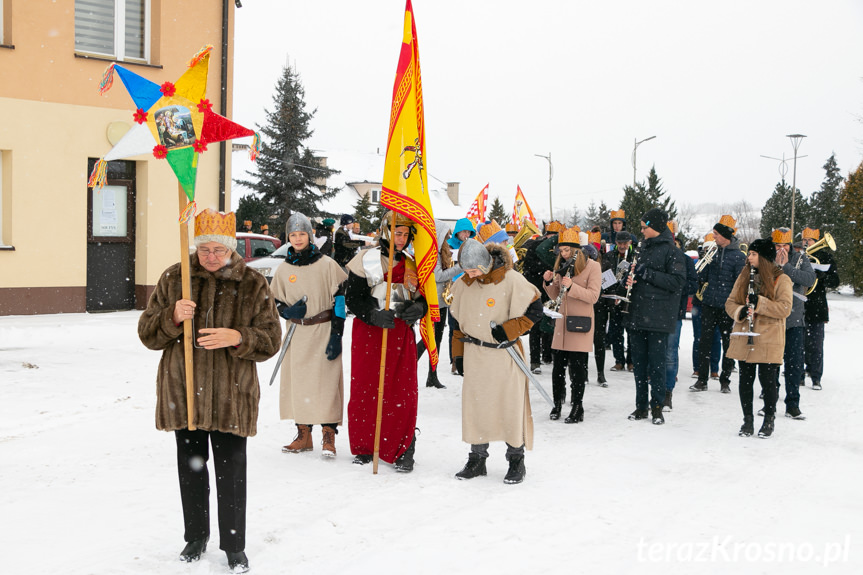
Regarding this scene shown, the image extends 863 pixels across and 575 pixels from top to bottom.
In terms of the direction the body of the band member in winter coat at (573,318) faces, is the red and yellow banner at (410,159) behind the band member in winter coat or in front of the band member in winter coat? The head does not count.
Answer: in front

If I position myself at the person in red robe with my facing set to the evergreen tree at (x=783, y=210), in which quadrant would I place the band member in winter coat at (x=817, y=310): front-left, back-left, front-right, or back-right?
front-right

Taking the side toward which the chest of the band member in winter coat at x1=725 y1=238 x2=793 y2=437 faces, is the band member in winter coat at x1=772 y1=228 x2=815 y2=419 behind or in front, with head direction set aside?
behind

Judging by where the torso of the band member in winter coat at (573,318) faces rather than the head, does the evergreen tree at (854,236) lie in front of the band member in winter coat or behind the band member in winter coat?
behind

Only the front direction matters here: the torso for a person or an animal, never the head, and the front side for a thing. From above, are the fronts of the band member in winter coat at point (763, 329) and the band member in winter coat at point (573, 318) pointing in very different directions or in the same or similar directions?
same or similar directions

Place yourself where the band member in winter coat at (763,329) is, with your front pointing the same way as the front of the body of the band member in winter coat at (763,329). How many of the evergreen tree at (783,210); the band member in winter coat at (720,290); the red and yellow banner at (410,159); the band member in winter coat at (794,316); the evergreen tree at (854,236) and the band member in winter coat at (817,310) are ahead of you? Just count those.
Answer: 1

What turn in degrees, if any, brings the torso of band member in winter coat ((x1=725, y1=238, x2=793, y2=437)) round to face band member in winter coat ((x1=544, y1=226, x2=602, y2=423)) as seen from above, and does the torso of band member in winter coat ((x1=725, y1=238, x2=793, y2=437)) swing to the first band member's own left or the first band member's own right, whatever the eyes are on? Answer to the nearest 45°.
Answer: approximately 45° to the first band member's own right

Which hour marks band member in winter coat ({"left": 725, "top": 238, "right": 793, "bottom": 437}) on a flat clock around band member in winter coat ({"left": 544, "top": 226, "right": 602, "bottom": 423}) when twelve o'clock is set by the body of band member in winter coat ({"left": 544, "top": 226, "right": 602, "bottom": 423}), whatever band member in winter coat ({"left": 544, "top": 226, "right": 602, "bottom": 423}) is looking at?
band member in winter coat ({"left": 725, "top": 238, "right": 793, "bottom": 437}) is roughly at 8 o'clock from band member in winter coat ({"left": 544, "top": 226, "right": 602, "bottom": 423}).

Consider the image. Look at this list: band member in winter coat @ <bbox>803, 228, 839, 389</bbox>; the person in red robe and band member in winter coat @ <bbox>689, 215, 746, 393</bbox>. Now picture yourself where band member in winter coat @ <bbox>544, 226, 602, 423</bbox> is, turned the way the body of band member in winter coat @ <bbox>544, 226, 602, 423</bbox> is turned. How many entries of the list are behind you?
2

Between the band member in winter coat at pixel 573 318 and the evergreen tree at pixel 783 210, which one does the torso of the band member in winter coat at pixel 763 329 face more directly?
the band member in winter coat

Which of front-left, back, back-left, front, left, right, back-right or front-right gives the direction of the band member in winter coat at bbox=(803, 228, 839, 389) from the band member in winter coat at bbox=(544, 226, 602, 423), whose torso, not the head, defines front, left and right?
back

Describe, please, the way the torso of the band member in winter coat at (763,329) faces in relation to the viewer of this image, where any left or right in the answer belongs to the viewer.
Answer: facing the viewer and to the left of the viewer
